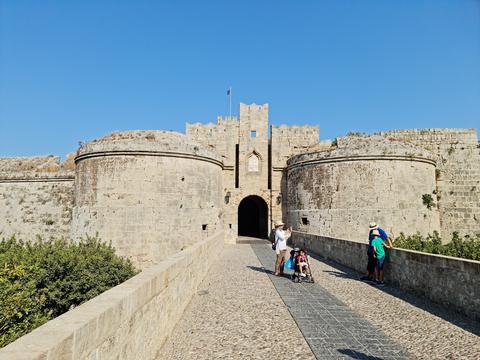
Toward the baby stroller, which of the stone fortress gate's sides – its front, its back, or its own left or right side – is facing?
front

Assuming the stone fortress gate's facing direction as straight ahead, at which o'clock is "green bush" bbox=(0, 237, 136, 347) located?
The green bush is roughly at 1 o'clock from the stone fortress gate.

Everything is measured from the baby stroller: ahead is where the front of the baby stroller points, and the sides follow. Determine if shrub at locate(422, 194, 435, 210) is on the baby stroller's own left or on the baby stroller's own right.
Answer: on the baby stroller's own left

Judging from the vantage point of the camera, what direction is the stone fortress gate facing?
facing the viewer

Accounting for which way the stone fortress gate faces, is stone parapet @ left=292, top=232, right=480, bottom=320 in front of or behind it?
in front

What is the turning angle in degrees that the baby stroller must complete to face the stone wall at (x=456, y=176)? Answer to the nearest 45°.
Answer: approximately 90° to its left

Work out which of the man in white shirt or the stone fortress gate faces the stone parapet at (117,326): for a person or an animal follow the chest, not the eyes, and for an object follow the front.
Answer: the stone fortress gate

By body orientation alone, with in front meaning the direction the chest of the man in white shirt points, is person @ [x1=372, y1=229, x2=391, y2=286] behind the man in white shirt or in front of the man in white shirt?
in front

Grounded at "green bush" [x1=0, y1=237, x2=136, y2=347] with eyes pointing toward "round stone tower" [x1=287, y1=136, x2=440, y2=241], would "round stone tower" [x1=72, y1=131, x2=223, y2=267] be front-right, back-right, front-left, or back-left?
front-left
